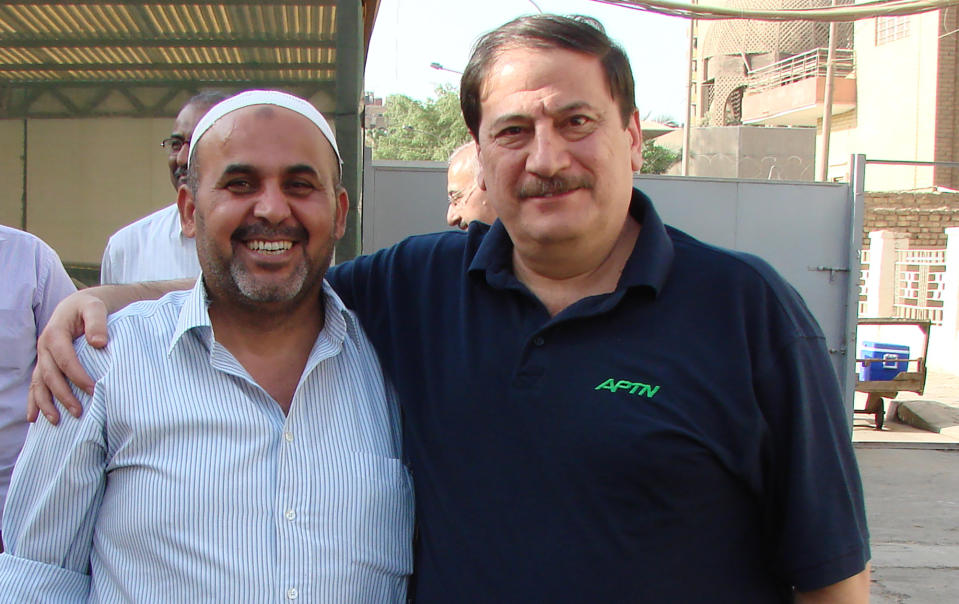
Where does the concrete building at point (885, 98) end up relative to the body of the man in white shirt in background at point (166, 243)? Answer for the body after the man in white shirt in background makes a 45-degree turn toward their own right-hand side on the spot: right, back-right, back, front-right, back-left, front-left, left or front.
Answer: back-right

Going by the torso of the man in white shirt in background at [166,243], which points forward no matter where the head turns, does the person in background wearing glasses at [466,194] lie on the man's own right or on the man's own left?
on the man's own left

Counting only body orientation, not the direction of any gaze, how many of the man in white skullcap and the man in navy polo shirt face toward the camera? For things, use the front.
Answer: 2

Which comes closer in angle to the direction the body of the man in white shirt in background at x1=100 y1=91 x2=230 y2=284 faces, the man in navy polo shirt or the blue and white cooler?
the man in navy polo shirt

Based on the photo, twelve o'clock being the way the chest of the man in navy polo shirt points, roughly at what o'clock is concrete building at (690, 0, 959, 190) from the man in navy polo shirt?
The concrete building is roughly at 7 o'clock from the man in navy polo shirt.

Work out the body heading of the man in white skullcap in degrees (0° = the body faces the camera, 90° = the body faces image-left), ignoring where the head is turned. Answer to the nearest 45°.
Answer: approximately 0°

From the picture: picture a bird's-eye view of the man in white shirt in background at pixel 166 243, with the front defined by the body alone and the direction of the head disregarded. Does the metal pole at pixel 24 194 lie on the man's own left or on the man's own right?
on the man's own right

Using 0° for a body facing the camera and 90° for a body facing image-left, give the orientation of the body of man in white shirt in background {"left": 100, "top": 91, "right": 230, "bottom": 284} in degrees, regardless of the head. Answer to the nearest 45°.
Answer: approximately 45°

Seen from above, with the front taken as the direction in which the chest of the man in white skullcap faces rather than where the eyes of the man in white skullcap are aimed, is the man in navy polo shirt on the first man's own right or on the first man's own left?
on the first man's own left
